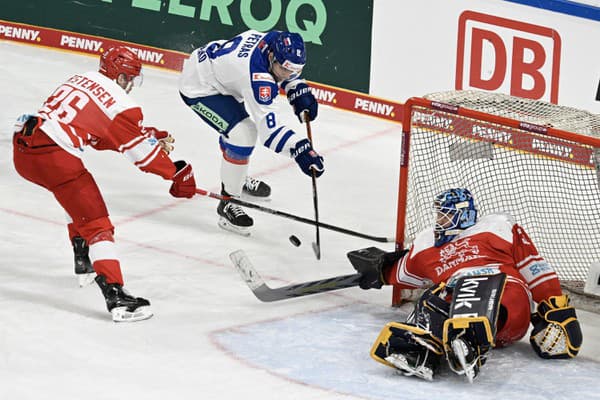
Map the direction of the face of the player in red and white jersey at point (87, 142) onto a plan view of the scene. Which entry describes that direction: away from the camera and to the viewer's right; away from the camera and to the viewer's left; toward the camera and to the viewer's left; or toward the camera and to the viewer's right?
away from the camera and to the viewer's right

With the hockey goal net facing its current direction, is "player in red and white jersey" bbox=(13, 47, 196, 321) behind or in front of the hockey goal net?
in front

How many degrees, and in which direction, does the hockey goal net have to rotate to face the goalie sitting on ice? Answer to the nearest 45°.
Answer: approximately 45° to its left

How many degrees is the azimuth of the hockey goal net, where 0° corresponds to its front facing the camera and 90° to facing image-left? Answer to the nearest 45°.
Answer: approximately 45°

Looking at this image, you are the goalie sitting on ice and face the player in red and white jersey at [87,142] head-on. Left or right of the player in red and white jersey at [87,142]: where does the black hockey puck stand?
right

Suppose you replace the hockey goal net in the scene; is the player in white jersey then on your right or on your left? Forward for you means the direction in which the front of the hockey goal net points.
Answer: on your right

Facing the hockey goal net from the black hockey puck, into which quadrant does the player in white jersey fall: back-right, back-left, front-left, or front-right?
back-left

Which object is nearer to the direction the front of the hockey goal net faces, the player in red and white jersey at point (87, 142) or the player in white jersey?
the player in red and white jersey
